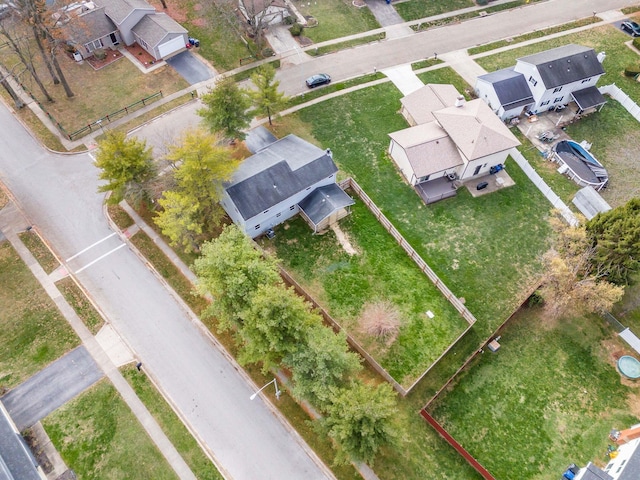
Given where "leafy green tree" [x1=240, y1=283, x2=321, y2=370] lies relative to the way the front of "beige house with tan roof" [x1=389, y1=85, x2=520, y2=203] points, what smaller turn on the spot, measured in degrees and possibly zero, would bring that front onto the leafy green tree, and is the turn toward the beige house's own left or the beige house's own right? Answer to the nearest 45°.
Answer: approximately 90° to the beige house's own left

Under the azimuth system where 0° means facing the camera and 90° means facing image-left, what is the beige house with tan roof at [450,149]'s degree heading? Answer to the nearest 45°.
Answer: approximately 135°

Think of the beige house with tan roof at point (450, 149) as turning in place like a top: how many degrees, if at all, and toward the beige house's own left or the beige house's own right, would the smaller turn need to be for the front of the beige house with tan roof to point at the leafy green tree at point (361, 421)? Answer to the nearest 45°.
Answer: approximately 90° to the beige house's own left

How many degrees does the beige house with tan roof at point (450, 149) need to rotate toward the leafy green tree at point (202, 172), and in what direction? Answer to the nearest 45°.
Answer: approximately 90° to its left

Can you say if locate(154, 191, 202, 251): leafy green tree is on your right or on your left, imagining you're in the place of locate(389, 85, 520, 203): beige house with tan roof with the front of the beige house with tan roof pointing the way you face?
on your left

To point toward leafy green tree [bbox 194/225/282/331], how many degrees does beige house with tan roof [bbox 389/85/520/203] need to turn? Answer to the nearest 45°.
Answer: approximately 90° to its left
